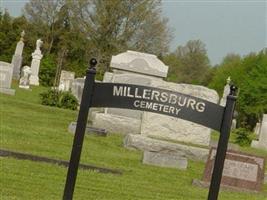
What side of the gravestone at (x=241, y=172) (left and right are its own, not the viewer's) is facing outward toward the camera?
front

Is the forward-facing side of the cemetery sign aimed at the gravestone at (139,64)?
no

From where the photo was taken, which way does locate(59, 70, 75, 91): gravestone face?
toward the camera

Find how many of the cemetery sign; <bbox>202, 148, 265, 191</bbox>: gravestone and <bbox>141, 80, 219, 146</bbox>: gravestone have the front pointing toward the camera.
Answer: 3

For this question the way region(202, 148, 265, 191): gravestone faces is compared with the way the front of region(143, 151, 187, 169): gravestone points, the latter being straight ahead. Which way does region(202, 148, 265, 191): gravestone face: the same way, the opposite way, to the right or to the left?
the same way

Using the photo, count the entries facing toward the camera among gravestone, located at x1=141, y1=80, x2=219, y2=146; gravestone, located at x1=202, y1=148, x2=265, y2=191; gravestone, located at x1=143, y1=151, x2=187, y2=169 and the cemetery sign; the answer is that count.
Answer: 4

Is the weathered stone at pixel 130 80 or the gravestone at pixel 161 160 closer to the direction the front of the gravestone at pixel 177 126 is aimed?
the gravestone

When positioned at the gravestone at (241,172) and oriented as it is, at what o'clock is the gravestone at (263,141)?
the gravestone at (263,141) is roughly at 6 o'clock from the gravestone at (241,172).

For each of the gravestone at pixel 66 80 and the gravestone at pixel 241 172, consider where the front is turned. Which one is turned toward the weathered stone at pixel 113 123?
the gravestone at pixel 66 80

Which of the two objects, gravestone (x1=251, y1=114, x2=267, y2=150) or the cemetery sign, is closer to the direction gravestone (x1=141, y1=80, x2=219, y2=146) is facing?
the cemetery sign

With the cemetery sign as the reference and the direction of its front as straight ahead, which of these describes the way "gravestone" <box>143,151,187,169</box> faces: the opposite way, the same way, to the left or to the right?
the same way

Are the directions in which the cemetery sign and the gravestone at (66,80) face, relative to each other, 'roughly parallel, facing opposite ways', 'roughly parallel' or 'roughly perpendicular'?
roughly parallel

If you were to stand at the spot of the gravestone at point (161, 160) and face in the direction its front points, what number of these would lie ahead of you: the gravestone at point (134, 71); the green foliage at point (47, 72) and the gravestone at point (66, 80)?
0

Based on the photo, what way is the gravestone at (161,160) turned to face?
toward the camera

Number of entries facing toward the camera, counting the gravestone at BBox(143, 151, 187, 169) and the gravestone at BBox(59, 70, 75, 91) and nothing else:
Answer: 2

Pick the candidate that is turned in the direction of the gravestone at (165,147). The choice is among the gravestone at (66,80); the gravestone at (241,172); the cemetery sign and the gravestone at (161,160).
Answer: the gravestone at (66,80)
